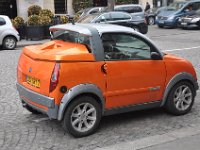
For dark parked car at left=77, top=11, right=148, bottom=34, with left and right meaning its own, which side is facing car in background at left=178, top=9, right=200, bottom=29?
back

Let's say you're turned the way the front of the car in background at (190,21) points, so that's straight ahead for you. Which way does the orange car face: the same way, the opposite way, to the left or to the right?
the opposite way

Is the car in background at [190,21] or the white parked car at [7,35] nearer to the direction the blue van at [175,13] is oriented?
the white parked car

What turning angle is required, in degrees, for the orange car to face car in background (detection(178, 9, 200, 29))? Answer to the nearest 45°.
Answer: approximately 45° to its left

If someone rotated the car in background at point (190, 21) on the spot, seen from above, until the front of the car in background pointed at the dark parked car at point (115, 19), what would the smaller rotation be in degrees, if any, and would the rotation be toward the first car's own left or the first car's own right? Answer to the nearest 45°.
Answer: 0° — it already faces it

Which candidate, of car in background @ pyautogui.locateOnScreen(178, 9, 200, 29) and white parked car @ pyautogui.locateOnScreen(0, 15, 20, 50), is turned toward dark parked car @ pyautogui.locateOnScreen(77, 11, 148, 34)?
the car in background

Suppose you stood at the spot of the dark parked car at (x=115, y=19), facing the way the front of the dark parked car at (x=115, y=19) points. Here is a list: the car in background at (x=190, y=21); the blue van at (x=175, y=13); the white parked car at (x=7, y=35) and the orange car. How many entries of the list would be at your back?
2

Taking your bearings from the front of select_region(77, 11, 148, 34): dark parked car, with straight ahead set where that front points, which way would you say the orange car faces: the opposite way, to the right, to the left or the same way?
the opposite way

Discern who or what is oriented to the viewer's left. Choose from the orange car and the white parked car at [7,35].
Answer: the white parked car

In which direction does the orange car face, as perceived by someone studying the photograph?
facing away from the viewer and to the right of the viewer

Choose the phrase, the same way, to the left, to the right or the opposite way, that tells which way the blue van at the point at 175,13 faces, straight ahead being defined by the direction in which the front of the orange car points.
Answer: the opposite way

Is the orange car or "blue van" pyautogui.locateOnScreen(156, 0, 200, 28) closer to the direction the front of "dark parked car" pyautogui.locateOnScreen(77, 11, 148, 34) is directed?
the orange car

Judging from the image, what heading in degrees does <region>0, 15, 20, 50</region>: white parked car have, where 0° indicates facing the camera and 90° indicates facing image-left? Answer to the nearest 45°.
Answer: approximately 90°
